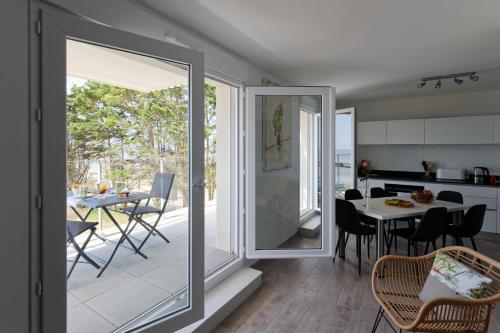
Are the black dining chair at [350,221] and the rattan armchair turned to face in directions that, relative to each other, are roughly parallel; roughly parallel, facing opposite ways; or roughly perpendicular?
roughly parallel, facing opposite ways

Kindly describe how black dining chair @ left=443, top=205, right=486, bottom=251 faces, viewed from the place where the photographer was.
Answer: facing away from the viewer and to the left of the viewer

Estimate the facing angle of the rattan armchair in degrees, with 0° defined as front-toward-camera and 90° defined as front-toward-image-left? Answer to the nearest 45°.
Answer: approximately 45°

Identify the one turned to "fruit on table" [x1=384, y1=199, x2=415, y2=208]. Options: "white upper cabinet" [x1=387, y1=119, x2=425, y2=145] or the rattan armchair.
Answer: the white upper cabinet

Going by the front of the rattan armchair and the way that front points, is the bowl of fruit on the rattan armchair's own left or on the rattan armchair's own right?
on the rattan armchair's own right

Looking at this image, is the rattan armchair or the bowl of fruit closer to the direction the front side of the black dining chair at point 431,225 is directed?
the bowl of fruit

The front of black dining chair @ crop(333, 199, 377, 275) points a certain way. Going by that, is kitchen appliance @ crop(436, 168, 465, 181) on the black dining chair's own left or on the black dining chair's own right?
on the black dining chair's own left

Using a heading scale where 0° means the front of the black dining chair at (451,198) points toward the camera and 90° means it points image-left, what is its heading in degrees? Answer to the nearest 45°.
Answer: approximately 0°
